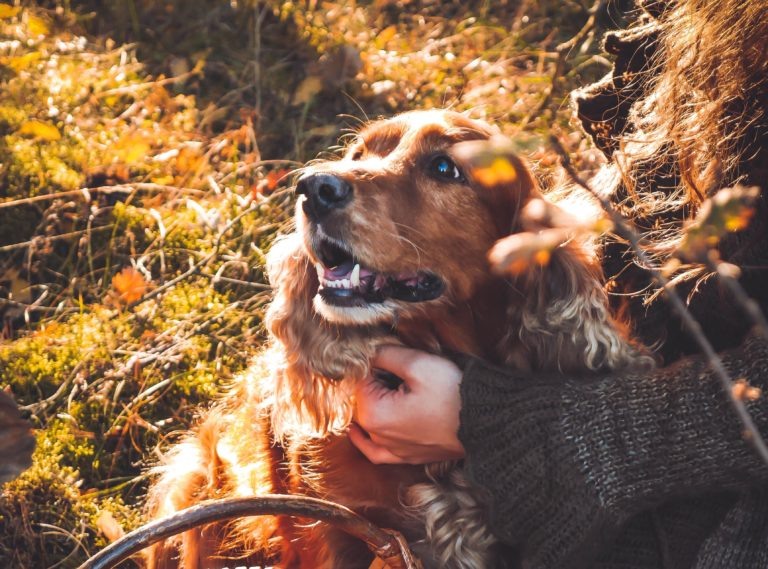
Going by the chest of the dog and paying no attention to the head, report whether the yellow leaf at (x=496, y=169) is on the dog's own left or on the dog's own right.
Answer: on the dog's own left

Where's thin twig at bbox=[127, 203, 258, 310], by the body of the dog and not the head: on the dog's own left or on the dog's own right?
on the dog's own right

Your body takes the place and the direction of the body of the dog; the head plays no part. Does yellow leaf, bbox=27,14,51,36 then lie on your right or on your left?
on your right

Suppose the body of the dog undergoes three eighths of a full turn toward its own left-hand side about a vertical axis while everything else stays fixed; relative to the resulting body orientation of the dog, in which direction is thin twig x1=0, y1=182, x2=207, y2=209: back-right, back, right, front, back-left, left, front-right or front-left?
back-left

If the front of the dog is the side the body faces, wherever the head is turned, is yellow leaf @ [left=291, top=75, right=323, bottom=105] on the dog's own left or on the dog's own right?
on the dog's own right

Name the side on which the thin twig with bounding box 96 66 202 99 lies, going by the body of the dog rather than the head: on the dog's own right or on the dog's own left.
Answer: on the dog's own right

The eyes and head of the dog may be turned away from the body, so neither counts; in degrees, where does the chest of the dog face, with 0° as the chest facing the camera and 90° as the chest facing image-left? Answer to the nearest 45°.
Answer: approximately 45°

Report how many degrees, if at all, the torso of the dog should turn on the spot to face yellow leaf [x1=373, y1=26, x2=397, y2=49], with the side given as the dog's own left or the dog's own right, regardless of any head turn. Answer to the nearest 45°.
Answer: approximately 135° to the dog's own right

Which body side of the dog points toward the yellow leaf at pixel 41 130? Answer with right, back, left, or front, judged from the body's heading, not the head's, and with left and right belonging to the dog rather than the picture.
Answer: right

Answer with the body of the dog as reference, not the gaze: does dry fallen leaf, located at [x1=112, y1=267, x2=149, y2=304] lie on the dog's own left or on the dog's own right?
on the dog's own right
